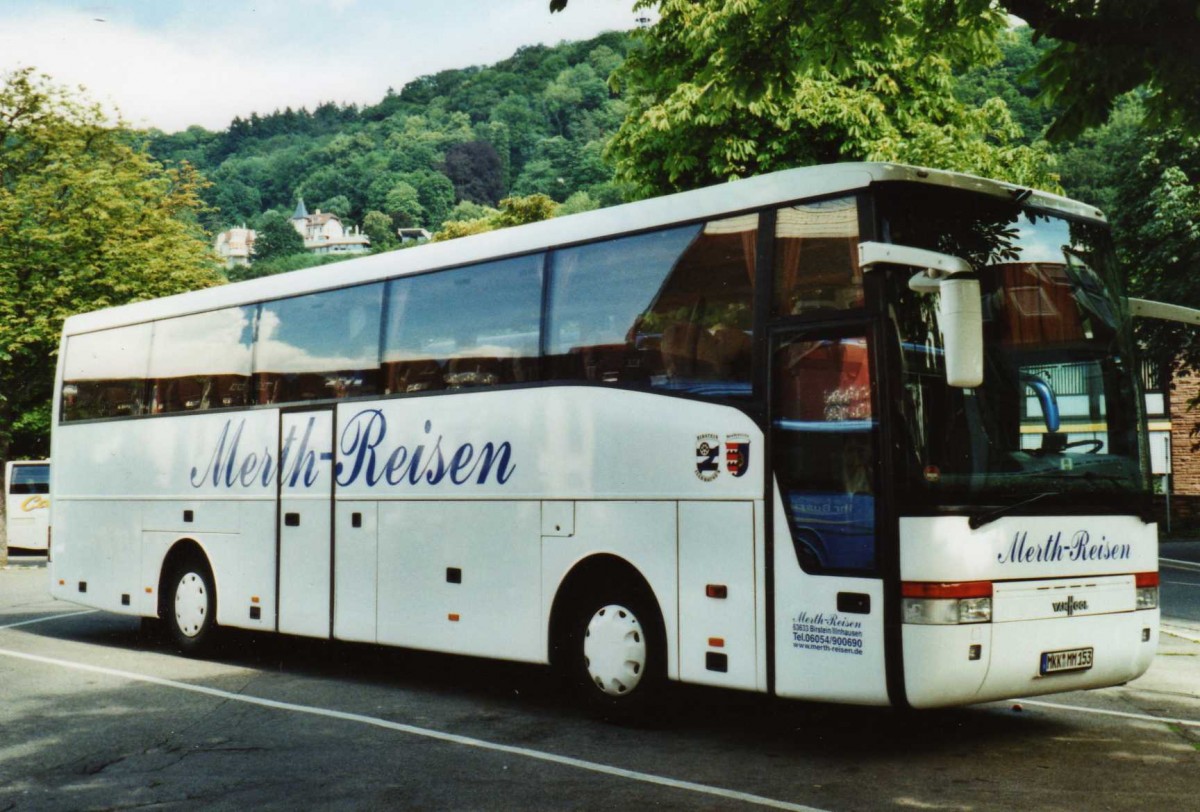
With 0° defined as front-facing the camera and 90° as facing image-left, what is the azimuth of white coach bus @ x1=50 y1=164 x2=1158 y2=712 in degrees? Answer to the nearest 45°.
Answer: approximately 315°

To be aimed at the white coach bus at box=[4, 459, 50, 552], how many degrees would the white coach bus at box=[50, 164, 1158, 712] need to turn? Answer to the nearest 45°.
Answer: approximately 180°

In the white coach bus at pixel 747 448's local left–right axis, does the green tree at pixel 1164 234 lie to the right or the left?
on its left

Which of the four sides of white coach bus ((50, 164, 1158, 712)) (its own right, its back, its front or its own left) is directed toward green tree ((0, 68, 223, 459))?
back

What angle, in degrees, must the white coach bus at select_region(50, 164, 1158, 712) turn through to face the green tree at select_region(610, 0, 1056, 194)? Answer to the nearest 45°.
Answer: approximately 135° to its left
